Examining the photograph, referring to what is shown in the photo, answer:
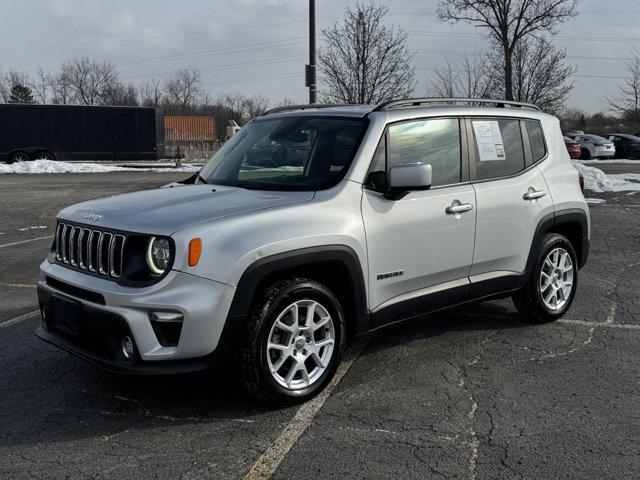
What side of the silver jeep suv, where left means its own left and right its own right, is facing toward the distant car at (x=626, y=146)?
back

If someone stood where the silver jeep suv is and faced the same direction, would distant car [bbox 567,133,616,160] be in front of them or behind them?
behind

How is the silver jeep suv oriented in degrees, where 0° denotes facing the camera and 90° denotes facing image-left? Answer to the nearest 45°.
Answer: approximately 45°

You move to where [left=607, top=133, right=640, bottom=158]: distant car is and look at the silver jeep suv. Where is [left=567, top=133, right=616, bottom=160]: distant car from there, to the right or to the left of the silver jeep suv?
right
